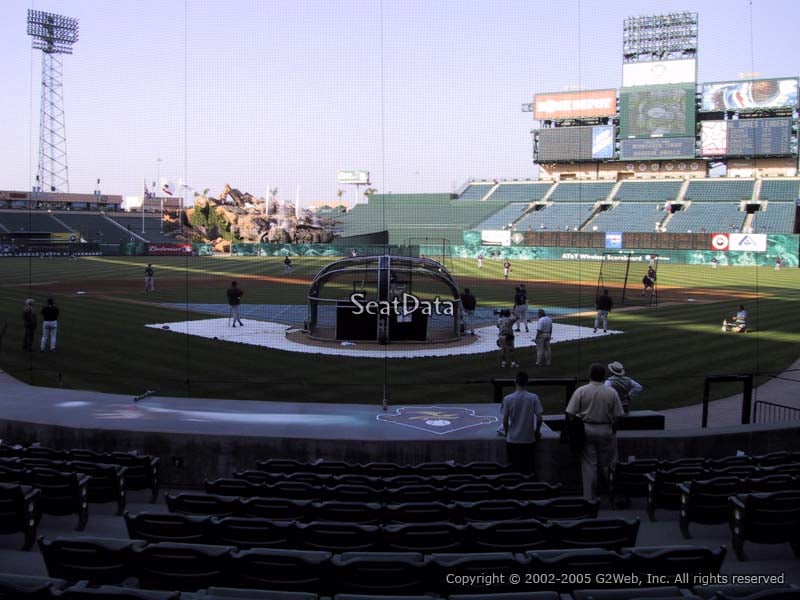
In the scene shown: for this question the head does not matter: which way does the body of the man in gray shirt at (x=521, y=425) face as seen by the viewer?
away from the camera

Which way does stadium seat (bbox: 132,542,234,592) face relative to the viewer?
away from the camera

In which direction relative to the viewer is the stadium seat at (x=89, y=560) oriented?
away from the camera

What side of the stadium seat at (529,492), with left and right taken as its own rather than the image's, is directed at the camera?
back

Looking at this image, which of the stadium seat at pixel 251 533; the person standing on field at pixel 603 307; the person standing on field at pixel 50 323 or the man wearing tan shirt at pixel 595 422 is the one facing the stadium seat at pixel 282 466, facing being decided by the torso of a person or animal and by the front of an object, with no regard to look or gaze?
the stadium seat at pixel 251 533

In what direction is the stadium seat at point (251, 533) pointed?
away from the camera

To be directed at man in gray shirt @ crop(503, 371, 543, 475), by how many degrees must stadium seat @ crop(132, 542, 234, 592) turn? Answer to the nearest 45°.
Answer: approximately 45° to its right

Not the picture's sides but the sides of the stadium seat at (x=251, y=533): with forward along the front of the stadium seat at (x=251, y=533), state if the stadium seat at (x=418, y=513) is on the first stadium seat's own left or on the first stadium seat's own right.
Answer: on the first stadium seat's own right

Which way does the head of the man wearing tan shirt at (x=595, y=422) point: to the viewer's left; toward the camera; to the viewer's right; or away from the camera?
away from the camera

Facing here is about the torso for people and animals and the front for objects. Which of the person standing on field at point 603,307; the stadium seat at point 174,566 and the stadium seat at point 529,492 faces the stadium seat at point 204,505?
the stadium seat at point 174,566
